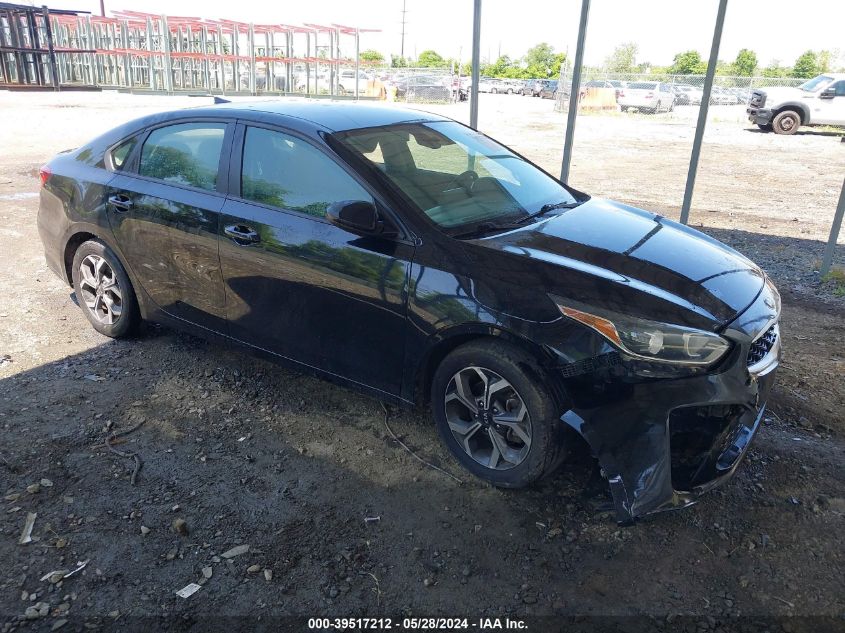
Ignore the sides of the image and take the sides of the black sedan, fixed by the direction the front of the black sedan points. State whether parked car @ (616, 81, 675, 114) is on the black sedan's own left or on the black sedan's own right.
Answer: on the black sedan's own left

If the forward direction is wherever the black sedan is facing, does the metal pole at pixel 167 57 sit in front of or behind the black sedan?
behind

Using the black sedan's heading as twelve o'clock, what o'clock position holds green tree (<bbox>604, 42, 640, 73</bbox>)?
The green tree is roughly at 8 o'clock from the black sedan.

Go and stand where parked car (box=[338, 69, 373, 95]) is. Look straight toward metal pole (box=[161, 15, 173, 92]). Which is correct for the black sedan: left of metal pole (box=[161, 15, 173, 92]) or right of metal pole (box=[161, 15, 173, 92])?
left

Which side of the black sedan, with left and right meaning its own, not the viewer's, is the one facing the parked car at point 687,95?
left

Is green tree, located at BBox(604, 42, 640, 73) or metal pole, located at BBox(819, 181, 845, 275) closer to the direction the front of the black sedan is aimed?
the metal pole

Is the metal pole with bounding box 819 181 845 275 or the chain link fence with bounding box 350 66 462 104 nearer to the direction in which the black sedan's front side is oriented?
the metal pole

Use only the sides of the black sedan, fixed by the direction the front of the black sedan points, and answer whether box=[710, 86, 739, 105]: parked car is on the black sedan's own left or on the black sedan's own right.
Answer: on the black sedan's own left

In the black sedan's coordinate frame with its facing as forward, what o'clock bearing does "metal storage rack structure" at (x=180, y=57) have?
The metal storage rack structure is roughly at 7 o'clock from the black sedan.

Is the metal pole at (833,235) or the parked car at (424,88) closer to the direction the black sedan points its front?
the metal pole

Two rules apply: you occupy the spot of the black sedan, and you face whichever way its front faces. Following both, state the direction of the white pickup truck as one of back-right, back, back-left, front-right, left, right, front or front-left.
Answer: left

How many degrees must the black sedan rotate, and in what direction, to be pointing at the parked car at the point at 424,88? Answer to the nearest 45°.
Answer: approximately 135° to its left
